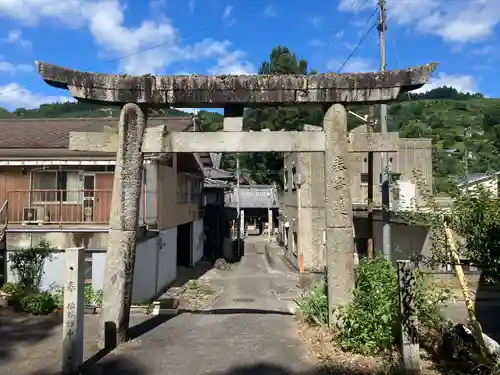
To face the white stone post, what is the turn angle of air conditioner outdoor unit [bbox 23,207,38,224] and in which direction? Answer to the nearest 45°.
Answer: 0° — it already faces it

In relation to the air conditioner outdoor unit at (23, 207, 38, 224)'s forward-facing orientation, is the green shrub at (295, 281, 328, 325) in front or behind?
in front

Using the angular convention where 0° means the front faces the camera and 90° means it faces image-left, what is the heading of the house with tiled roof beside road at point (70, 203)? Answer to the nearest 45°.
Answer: approximately 0°

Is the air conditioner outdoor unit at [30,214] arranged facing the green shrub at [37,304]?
yes

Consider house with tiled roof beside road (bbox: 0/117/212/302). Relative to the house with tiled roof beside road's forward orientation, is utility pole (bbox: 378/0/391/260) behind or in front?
in front

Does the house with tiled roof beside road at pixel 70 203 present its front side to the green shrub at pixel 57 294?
yes

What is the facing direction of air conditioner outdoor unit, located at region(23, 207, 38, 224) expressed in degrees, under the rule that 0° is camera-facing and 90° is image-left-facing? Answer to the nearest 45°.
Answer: approximately 0°
